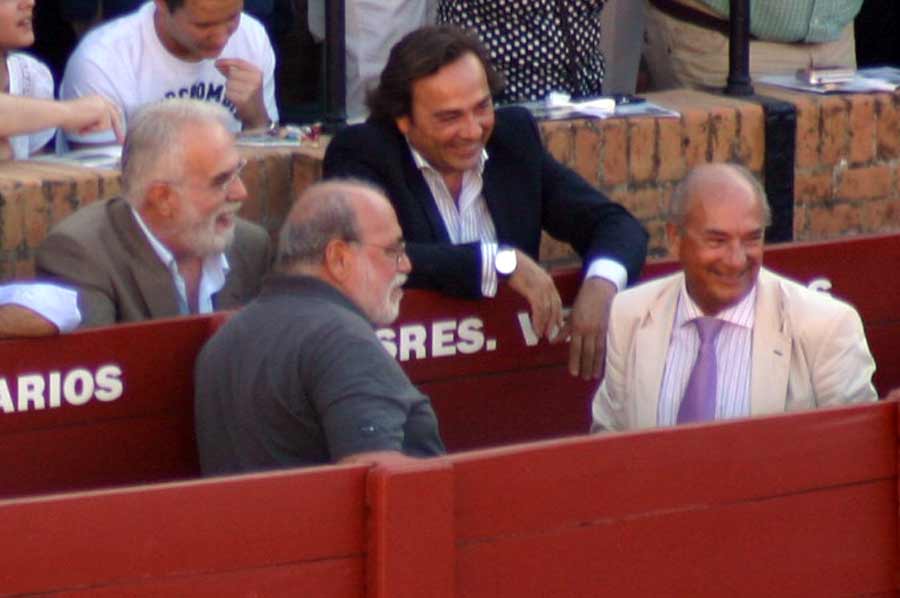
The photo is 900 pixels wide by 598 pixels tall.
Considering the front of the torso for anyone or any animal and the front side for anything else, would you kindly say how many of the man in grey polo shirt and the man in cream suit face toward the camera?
1

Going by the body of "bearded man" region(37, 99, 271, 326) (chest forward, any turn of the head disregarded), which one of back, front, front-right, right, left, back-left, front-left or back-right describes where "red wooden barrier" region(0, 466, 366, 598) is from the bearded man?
front-right

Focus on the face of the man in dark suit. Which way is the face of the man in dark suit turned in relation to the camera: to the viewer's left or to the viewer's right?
to the viewer's right

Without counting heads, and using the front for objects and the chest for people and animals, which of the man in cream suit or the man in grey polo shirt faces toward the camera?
the man in cream suit

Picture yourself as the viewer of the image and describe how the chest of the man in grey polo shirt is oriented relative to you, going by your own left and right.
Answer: facing away from the viewer and to the right of the viewer

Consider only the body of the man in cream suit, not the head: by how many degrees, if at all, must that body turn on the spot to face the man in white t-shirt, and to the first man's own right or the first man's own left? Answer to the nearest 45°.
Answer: approximately 135° to the first man's own right

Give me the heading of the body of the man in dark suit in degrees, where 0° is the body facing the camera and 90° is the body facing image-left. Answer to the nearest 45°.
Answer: approximately 315°

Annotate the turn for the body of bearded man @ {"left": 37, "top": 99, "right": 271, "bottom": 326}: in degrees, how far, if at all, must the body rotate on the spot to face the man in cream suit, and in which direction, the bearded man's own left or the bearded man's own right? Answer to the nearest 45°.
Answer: approximately 45° to the bearded man's own left

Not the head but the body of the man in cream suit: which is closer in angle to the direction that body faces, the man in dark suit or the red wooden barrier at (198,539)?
the red wooden barrier

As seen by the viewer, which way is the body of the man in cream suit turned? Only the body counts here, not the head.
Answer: toward the camera

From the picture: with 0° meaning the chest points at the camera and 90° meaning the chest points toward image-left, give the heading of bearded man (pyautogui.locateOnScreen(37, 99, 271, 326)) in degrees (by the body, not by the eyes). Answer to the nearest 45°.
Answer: approximately 315°

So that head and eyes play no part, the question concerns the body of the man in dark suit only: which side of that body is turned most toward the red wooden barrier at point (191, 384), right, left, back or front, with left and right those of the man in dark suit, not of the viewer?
right

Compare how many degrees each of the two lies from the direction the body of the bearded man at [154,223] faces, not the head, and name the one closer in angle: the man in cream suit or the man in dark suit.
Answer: the man in cream suit

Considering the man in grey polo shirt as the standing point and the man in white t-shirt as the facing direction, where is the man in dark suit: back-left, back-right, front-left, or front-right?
front-right
